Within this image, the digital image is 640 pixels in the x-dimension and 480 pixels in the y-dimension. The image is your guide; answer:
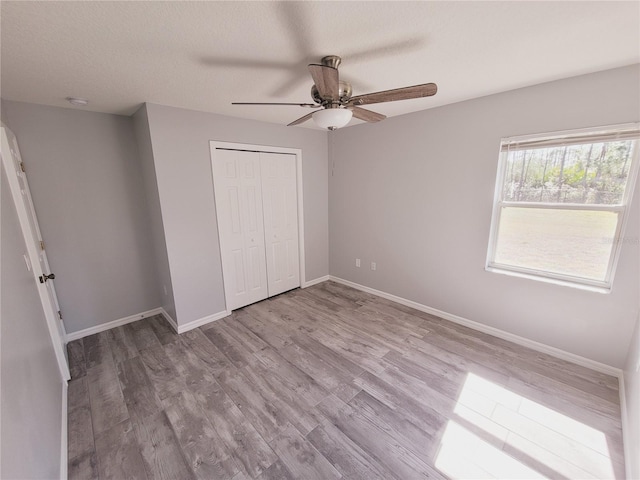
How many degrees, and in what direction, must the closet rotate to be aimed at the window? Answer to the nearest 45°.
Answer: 0° — it already faces it

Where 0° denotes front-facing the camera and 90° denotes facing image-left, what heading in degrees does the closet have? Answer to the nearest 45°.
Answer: approximately 315°

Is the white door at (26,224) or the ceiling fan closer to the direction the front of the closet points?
the ceiling fan

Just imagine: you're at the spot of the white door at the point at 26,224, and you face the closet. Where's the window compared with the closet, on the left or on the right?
right

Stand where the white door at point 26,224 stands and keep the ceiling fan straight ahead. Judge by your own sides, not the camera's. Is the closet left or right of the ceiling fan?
left

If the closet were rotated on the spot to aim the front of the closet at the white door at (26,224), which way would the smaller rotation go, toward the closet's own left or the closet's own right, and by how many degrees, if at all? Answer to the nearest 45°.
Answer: approximately 90° to the closet's own right

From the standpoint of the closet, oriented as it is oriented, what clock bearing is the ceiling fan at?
The ceiling fan is roughly at 1 o'clock from the closet.
